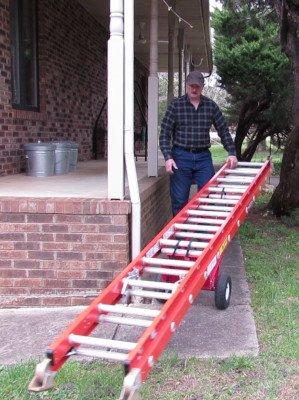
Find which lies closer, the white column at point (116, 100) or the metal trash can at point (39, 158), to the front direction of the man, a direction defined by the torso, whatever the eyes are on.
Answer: the white column

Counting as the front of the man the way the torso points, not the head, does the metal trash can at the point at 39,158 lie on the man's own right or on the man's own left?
on the man's own right

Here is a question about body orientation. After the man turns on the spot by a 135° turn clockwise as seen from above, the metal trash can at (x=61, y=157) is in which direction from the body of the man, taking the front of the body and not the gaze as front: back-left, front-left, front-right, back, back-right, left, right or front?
front

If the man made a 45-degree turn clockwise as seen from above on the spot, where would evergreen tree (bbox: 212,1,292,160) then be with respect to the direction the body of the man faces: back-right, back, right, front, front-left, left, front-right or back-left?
back-right

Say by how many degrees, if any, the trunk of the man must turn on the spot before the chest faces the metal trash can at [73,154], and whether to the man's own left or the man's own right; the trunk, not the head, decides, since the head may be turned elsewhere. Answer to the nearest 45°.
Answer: approximately 135° to the man's own right

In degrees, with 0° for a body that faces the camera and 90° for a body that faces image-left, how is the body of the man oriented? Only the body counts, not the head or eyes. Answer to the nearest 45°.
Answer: approximately 0°

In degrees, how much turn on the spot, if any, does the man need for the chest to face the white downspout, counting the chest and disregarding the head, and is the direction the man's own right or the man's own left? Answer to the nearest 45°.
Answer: approximately 45° to the man's own right

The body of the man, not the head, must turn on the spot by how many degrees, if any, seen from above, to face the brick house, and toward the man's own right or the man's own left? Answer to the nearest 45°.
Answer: approximately 135° to the man's own right

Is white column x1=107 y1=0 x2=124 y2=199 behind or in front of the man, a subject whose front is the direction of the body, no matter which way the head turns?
in front
